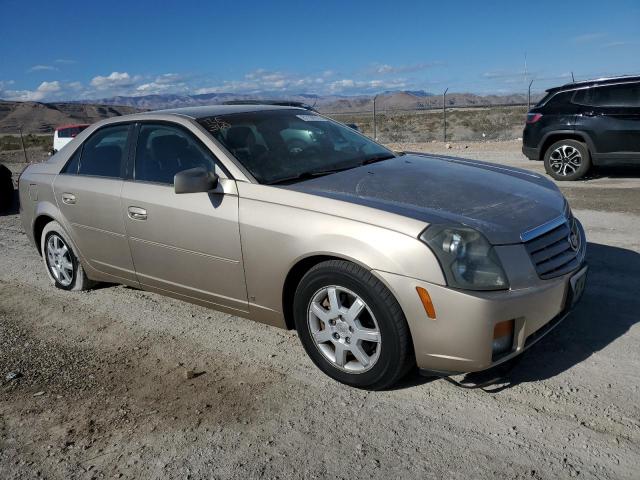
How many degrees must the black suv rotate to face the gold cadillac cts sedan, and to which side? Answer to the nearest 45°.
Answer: approximately 90° to its right

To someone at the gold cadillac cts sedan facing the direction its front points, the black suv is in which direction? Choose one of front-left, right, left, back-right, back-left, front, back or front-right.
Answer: left

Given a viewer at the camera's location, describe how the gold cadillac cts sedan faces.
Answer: facing the viewer and to the right of the viewer

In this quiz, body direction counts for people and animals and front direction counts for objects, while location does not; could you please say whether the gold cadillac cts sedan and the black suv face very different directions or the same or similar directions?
same or similar directions

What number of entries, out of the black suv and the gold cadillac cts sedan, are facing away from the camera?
0

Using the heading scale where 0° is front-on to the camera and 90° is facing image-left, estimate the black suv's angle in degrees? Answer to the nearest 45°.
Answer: approximately 270°
